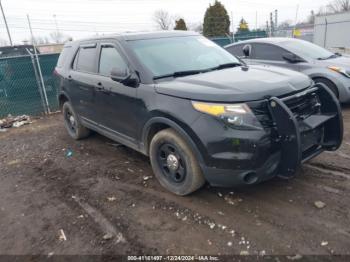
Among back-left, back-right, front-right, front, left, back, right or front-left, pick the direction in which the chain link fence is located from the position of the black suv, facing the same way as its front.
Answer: back

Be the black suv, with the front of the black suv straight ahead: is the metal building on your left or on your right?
on your left

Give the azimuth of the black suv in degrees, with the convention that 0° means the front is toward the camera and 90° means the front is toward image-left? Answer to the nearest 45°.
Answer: approximately 315°

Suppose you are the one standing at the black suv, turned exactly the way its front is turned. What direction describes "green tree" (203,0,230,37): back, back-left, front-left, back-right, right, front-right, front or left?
back-left
